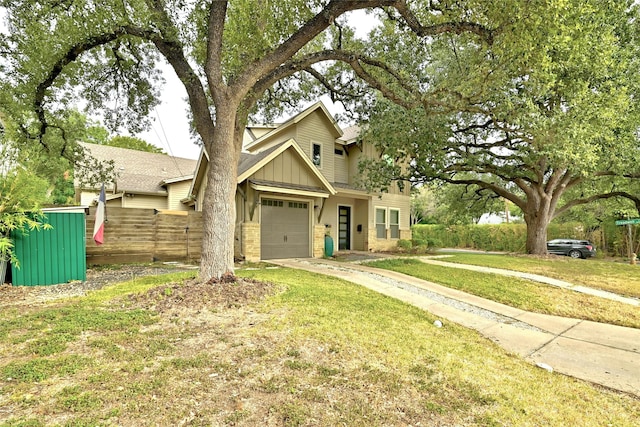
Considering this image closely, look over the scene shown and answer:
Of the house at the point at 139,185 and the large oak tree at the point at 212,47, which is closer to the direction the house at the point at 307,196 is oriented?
the large oak tree

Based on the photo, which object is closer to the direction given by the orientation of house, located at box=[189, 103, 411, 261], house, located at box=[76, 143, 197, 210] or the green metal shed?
the green metal shed

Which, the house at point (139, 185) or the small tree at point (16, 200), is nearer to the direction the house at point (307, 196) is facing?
the small tree

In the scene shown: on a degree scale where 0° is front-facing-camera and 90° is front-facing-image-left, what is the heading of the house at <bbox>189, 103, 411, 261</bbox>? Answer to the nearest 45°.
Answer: approximately 315°

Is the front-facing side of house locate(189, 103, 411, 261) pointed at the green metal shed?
no

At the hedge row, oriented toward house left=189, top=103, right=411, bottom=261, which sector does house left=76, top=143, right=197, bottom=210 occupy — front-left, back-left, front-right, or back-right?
front-right

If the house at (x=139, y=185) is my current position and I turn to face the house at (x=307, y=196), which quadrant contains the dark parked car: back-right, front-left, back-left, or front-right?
front-left

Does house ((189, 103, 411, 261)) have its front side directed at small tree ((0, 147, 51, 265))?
no

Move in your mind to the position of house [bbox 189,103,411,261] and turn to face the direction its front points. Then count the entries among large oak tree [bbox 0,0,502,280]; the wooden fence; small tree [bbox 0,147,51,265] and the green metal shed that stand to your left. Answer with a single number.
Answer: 0

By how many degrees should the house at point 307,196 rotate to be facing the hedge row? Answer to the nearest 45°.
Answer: approximately 90° to its left
